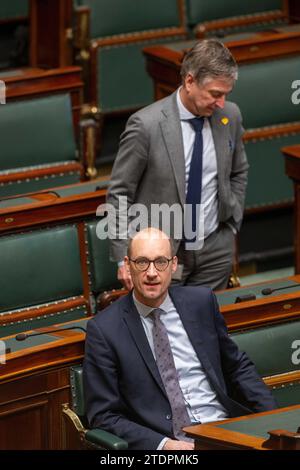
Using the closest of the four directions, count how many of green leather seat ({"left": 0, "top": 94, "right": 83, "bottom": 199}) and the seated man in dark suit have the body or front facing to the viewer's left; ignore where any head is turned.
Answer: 0

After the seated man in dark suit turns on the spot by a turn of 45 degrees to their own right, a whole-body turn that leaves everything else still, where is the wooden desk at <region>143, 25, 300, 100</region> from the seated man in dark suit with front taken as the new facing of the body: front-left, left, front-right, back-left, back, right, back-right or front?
back

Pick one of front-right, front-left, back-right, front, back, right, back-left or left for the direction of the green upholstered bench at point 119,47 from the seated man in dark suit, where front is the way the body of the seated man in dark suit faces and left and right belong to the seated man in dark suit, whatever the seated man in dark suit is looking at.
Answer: back-left

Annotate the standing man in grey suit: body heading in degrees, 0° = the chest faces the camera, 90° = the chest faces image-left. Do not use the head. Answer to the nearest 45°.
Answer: approximately 315°

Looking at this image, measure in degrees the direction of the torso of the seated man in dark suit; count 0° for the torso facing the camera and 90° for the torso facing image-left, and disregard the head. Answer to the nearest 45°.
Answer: approximately 315°

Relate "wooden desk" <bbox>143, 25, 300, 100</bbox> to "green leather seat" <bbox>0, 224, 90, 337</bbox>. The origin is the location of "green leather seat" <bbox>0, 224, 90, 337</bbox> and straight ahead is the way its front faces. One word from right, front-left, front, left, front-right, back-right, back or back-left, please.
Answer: left
